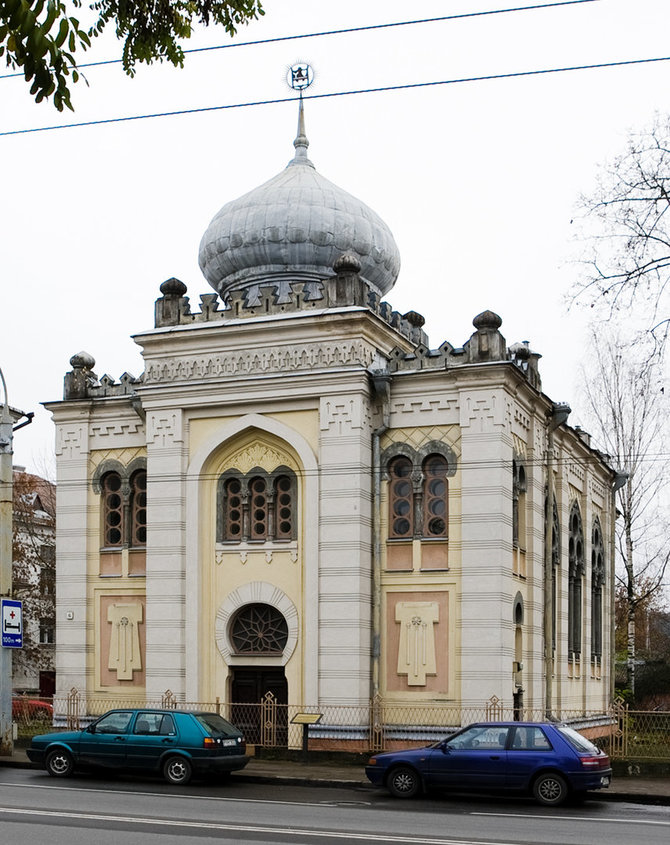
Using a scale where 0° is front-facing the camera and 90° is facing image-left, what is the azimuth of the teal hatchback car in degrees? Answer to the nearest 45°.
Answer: approximately 135°

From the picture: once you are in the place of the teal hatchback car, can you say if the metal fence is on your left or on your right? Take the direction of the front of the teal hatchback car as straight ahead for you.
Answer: on your right

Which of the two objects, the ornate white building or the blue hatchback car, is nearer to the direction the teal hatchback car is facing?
the ornate white building

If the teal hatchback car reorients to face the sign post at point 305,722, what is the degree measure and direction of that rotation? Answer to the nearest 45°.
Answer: approximately 90° to its right

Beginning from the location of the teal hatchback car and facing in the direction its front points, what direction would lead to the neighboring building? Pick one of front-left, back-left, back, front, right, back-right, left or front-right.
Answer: front-right

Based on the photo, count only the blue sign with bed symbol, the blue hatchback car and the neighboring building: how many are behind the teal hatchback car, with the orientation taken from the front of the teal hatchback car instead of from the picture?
1

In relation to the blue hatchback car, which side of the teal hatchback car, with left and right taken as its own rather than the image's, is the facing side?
back

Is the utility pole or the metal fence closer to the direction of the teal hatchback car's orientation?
the utility pole

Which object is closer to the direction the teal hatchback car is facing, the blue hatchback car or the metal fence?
the metal fence
